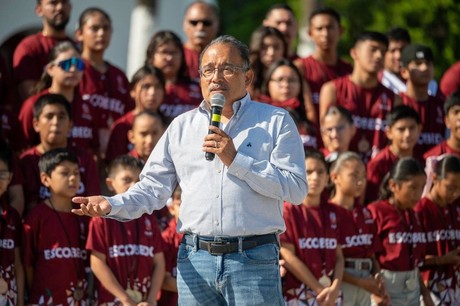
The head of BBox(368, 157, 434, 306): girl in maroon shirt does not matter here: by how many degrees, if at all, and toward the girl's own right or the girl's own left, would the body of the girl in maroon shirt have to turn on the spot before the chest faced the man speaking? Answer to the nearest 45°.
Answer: approximately 45° to the girl's own right

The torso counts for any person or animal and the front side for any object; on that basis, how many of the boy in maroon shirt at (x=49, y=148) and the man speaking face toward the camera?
2

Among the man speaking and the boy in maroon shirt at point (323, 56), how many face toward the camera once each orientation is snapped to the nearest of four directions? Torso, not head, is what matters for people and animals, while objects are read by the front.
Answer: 2

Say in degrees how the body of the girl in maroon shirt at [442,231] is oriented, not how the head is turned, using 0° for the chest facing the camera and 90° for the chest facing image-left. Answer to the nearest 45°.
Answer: approximately 315°

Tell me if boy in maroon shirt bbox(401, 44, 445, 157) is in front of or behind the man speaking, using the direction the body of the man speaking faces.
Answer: behind

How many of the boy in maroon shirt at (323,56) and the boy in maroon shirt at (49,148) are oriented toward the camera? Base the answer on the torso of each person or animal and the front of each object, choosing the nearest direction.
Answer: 2

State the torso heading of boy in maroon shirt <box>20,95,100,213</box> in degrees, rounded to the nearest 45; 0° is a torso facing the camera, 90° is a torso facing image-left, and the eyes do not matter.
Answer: approximately 0°

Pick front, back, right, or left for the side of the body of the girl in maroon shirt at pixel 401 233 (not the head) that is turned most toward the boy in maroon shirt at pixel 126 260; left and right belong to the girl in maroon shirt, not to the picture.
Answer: right

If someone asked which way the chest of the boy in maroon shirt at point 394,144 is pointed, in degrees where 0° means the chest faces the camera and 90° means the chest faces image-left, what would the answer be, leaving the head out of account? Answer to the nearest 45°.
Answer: approximately 0°

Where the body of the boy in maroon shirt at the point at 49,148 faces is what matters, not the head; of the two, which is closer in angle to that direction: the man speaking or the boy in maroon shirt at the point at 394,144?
the man speaking
